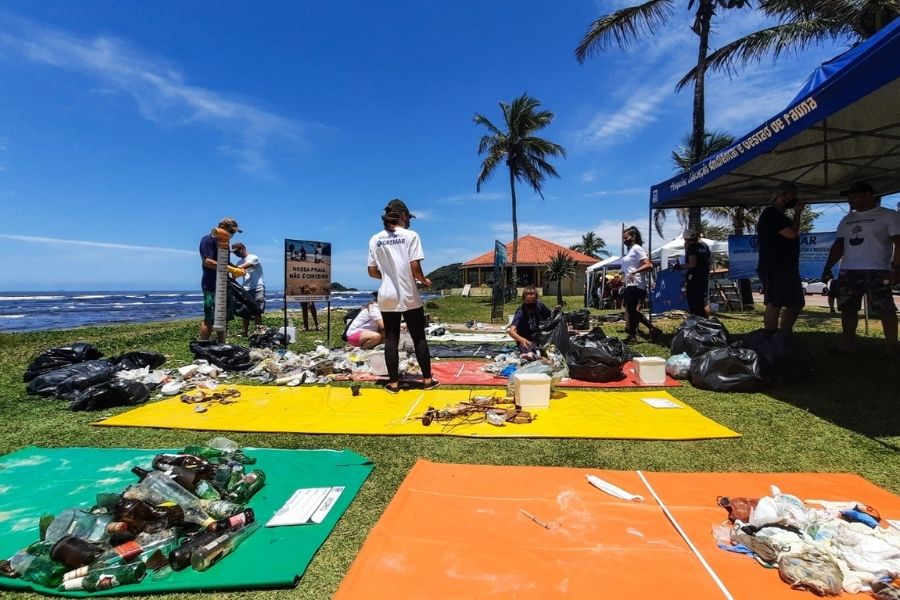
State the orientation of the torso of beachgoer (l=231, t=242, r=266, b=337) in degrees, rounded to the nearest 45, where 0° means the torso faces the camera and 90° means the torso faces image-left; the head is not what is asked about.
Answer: approximately 45°

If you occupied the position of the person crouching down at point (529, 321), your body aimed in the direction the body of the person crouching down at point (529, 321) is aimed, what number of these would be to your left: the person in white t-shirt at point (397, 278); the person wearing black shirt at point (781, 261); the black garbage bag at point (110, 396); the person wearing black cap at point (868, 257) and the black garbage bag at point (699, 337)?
3

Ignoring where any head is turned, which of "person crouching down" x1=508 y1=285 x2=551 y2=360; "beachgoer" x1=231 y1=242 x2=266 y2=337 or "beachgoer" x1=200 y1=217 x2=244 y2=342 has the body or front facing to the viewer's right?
"beachgoer" x1=200 y1=217 x2=244 y2=342

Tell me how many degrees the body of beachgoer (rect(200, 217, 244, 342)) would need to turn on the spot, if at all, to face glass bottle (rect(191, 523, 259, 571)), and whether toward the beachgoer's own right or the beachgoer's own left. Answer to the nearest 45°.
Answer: approximately 90° to the beachgoer's own right

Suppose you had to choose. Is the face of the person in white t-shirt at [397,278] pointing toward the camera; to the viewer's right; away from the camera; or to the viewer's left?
away from the camera

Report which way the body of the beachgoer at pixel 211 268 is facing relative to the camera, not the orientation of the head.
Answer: to the viewer's right

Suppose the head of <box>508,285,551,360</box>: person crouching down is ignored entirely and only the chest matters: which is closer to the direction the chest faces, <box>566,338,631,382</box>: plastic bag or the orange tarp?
the orange tarp

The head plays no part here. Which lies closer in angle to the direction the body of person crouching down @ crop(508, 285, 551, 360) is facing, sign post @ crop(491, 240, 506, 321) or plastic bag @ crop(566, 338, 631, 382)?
the plastic bag

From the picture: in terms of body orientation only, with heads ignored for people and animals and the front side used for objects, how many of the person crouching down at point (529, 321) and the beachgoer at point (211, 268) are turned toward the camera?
1

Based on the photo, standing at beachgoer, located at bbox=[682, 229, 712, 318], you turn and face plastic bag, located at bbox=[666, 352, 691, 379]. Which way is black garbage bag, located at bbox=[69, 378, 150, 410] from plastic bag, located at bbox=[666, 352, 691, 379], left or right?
right

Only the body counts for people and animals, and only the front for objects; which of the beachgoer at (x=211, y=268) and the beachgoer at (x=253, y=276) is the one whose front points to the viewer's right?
the beachgoer at (x=211, y=268)
